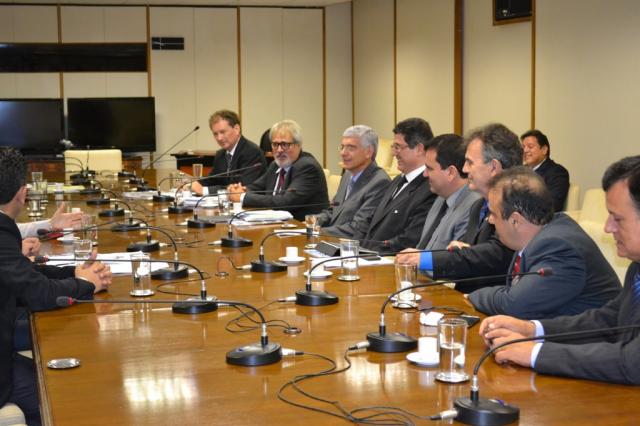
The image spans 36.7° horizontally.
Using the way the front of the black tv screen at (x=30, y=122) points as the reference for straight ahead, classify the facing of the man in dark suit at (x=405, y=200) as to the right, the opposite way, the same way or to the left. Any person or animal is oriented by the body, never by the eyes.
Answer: to the right

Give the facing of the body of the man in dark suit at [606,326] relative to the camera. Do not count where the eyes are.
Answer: to the viewer's left

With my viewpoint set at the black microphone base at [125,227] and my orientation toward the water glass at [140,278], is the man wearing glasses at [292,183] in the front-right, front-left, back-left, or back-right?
back-left

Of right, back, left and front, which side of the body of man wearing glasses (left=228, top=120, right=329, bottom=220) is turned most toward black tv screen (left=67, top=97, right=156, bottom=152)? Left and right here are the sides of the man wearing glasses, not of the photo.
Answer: right

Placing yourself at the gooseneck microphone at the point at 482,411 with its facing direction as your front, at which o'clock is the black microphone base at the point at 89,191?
The black microphone base is roughly at 8 o'clock from the gooseneck microphone.

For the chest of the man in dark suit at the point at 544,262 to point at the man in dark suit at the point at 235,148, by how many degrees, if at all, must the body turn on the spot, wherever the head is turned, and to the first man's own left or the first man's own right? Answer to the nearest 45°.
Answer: approximately 45° to the first man's own right

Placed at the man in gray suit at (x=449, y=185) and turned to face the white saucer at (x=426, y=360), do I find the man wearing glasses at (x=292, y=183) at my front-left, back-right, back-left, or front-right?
back-right

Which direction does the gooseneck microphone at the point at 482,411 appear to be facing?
to the viewer's right

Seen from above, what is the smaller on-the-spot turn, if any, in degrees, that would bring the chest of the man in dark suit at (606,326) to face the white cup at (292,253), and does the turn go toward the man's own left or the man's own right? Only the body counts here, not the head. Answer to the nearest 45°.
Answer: approximately 45° to the man's own right

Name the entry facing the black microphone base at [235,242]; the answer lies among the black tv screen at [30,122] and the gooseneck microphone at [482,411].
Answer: the black tv screen

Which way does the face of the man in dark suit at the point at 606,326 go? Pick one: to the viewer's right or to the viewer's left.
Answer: to the viewer's left

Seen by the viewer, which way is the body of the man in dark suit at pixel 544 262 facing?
to the viewer's left

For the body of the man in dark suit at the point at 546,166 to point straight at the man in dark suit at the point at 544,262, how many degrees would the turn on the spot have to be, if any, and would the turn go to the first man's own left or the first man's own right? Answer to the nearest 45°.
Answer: approximately 90° to the first man's own left

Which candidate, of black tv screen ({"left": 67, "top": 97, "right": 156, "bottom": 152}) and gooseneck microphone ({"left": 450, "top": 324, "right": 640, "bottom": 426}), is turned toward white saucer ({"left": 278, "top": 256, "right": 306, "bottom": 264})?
the black tv screen

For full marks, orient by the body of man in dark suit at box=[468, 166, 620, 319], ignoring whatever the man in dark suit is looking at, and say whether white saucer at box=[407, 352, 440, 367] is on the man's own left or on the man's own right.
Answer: on the man's own left

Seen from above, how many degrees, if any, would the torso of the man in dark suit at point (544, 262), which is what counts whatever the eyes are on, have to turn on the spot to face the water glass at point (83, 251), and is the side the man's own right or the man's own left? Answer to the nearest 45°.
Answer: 0° — they already face it

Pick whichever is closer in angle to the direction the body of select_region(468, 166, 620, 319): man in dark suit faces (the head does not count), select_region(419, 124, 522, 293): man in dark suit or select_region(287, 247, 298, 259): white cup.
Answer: the white cup

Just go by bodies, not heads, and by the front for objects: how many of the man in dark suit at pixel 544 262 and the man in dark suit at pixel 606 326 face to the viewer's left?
2
